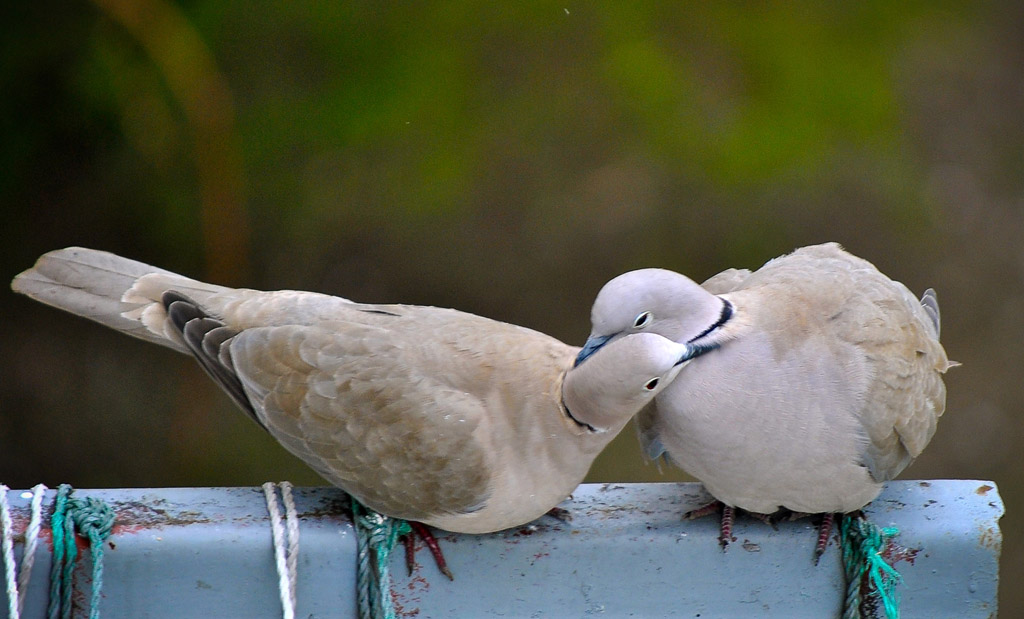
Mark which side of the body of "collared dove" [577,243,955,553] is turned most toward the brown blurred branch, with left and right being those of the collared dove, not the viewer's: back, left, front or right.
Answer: right

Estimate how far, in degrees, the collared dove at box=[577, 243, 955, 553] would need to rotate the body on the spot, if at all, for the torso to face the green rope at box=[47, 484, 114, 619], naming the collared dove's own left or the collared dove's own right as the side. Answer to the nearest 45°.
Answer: approximately 45° to the collared dove's own right

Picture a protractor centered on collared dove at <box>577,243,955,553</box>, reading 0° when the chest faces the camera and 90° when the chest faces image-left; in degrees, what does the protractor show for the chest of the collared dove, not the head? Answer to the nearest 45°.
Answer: approximately 45°

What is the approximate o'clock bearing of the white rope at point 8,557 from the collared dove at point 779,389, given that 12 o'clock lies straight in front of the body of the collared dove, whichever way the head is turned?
The white rope is roughly at 1 o'clock from the collared dove.

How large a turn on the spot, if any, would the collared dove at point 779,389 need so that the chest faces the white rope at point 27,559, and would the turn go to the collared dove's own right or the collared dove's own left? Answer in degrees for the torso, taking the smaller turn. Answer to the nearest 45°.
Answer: approximately 45° to the collared dove's own right
